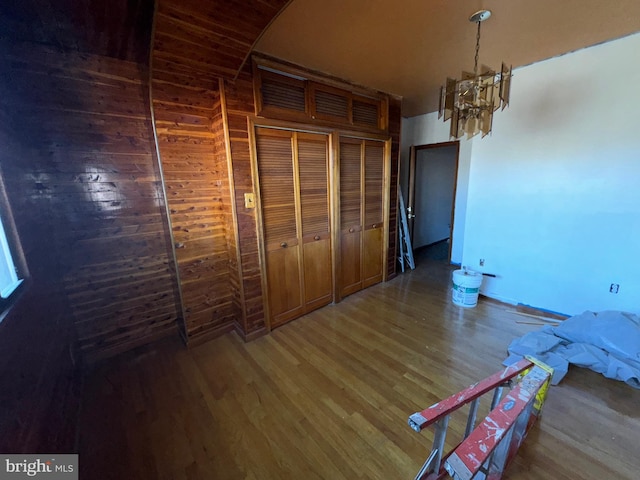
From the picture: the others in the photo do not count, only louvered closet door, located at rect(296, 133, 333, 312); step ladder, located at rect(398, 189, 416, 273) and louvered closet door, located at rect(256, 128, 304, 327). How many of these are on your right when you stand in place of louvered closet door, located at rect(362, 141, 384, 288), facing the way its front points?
2

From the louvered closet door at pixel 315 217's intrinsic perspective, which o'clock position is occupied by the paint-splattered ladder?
The paint-splattered ladder is roughly at 1 o'clock from the louvered closet door.

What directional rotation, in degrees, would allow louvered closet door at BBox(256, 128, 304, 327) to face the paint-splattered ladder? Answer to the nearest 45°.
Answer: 0° — it already faces it

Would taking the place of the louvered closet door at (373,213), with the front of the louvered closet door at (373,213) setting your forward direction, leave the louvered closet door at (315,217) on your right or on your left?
on your right

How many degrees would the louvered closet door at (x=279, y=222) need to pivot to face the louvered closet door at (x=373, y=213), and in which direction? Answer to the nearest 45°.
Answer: approximately 90° to its left

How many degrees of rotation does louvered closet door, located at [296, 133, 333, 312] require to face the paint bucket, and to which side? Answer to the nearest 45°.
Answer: approximately 45° to its left

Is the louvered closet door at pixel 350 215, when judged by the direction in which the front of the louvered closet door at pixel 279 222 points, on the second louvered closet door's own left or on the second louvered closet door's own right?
on the second louvered closet door's own left

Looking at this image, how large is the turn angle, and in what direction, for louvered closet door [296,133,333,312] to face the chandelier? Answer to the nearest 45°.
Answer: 0° — it already faces it

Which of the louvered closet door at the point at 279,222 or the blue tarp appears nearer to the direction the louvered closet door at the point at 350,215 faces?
the blue tarp

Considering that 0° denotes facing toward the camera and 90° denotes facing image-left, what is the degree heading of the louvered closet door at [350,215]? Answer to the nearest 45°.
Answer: approximately 315°

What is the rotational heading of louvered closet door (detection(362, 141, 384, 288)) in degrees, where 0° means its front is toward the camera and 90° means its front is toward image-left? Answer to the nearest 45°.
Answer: approximately 315°
